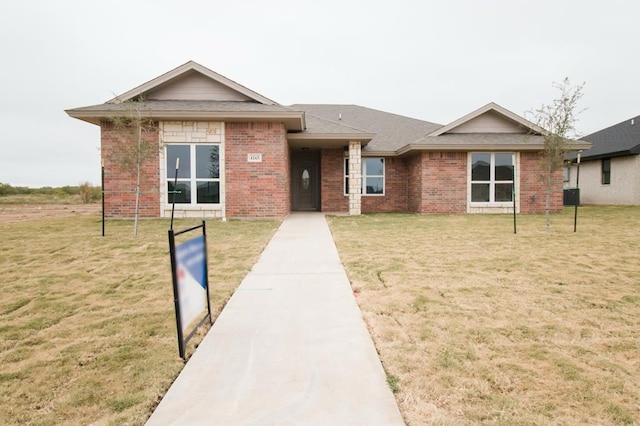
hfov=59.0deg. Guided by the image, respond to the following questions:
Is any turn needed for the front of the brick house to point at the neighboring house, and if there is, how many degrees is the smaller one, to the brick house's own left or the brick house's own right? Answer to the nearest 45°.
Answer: approximately 135° to the brick house's own left

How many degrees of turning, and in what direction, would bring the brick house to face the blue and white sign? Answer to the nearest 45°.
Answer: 0° — it already faces it

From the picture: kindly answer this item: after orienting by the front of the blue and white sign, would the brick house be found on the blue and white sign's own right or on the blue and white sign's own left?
on the blue and white sign's own left

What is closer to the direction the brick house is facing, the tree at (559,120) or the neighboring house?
the tree

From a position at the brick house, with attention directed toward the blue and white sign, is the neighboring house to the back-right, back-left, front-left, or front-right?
back-left

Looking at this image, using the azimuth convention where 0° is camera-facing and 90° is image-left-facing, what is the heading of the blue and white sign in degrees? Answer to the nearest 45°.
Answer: approximately 315°

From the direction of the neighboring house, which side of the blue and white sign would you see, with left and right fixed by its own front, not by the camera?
left
